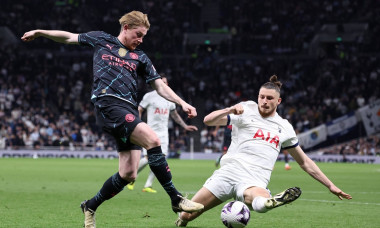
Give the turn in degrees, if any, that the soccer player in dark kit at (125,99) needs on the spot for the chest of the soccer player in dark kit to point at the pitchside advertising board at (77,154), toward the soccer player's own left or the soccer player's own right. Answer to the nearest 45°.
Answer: approximately 135° to the soccer player's own left

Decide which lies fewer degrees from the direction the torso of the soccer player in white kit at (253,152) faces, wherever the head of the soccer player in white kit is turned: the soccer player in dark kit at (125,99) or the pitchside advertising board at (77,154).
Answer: the soccer player in dark kit

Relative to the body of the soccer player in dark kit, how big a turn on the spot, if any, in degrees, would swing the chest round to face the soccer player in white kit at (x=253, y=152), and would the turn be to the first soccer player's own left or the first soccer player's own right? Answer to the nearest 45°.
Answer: approximately 45° to the first soccer player's own left

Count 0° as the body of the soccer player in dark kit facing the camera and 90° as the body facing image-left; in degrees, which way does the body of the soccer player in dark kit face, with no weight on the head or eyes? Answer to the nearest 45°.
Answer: approximately 315°

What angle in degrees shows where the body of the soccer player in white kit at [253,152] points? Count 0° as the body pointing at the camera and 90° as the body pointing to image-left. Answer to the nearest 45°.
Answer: approximately 0°

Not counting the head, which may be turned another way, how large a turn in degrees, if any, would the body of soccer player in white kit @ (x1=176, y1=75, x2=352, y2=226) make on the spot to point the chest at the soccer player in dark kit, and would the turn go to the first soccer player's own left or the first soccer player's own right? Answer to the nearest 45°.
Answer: approximately 90° to the first soccer player's own right

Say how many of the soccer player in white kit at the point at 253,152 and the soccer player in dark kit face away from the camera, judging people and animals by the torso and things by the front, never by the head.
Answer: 0
